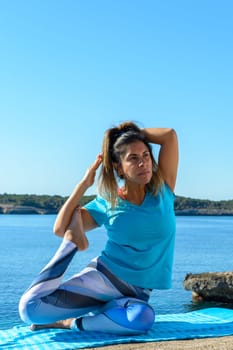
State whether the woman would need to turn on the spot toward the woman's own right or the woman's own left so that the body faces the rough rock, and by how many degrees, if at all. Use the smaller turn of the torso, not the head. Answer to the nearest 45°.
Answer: approximately 135° to the woman's own left
